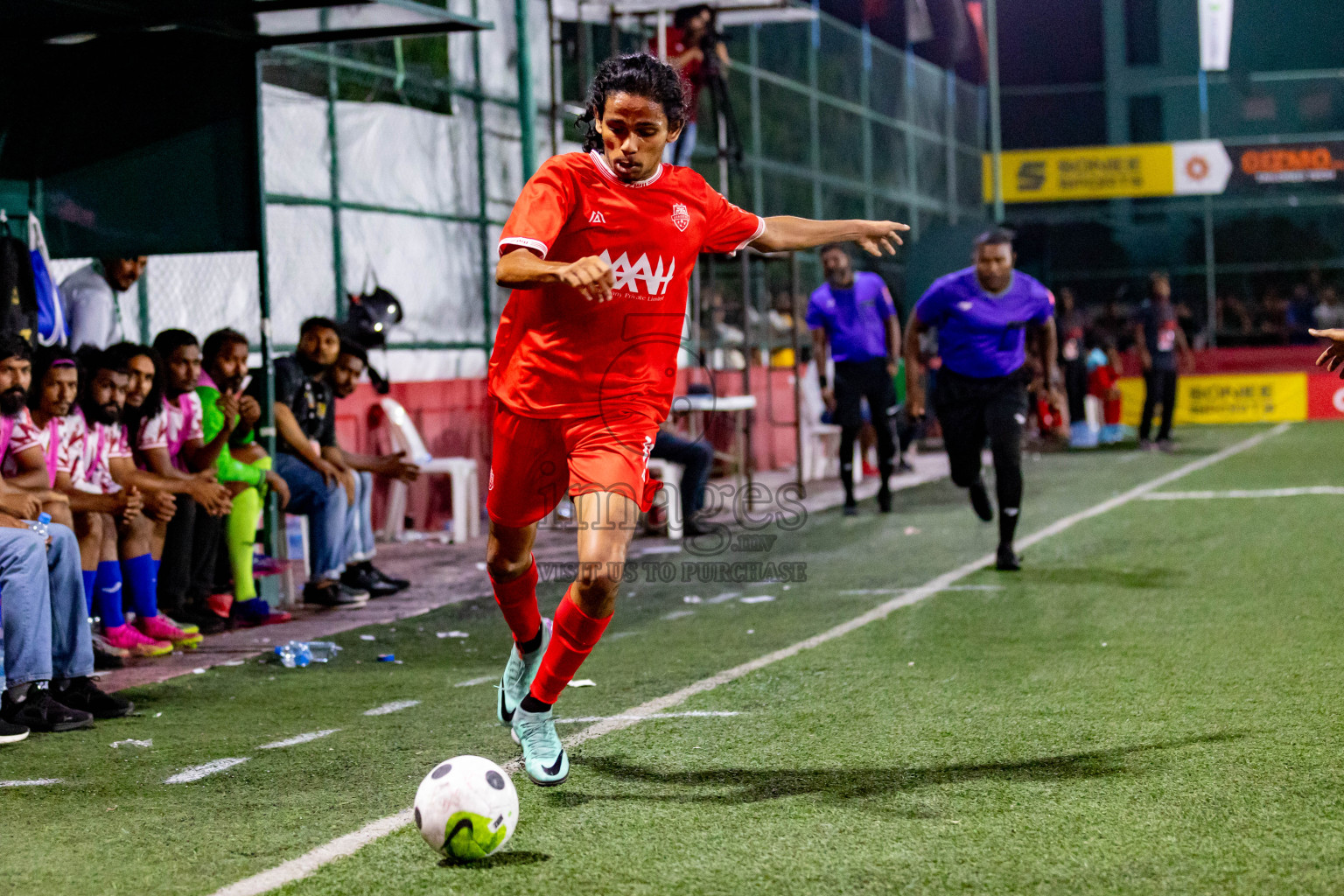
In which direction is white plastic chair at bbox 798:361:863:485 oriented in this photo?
to the viewer's right

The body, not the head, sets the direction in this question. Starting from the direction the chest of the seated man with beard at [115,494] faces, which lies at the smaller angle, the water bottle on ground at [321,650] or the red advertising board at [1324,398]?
the water bottle on ground

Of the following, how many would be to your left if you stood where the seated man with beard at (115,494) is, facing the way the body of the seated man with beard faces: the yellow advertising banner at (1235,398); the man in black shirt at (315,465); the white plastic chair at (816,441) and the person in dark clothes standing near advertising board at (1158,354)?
4

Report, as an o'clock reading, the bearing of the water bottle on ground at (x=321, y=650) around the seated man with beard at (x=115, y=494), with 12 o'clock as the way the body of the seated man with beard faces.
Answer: The water bottle on ground is roughly at 11 o'clock from the seated man with beard.

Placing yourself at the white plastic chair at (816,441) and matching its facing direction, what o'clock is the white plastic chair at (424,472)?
the white plastic chair at (424,472) is roughly at 4 o'clock from the white plastic chair at (816,441).

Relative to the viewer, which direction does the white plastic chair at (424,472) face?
to the viewer's right

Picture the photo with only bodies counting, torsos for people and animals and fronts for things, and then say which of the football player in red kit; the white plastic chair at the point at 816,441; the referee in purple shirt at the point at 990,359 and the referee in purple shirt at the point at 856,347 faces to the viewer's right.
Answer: the white plastic chair

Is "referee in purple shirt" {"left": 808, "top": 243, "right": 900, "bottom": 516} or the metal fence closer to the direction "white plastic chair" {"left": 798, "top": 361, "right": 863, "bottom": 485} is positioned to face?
the referee in purple shirt
